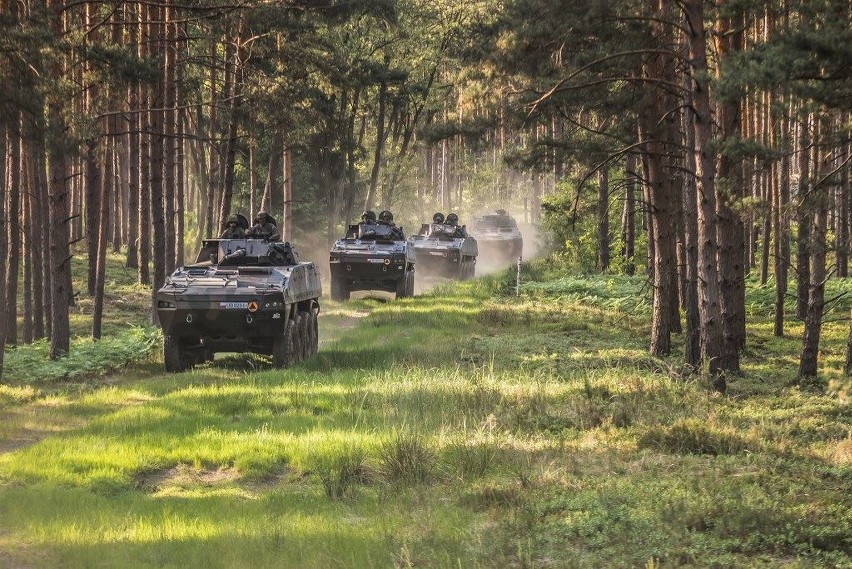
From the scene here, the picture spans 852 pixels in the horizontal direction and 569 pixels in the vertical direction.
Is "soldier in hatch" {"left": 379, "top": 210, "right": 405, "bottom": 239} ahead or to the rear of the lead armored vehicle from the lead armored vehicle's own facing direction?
to the rear

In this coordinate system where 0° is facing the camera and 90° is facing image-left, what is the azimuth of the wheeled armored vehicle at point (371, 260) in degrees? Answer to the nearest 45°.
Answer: approximately 0°

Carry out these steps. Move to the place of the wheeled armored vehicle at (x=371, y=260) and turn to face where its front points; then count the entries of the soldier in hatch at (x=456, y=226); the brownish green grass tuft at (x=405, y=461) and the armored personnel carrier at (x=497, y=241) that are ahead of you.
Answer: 1

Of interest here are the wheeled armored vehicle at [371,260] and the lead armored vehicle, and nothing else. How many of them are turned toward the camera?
2

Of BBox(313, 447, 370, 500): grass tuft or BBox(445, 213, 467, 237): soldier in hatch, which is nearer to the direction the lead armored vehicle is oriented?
the grass tuft

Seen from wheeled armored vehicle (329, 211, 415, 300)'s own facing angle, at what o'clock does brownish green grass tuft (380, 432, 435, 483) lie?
The brownish green grass tuft is roughly at 12 o'clock from the wheeled armored vehicle.

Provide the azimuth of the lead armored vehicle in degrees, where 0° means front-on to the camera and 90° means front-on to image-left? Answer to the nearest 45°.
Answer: approximately 0°
